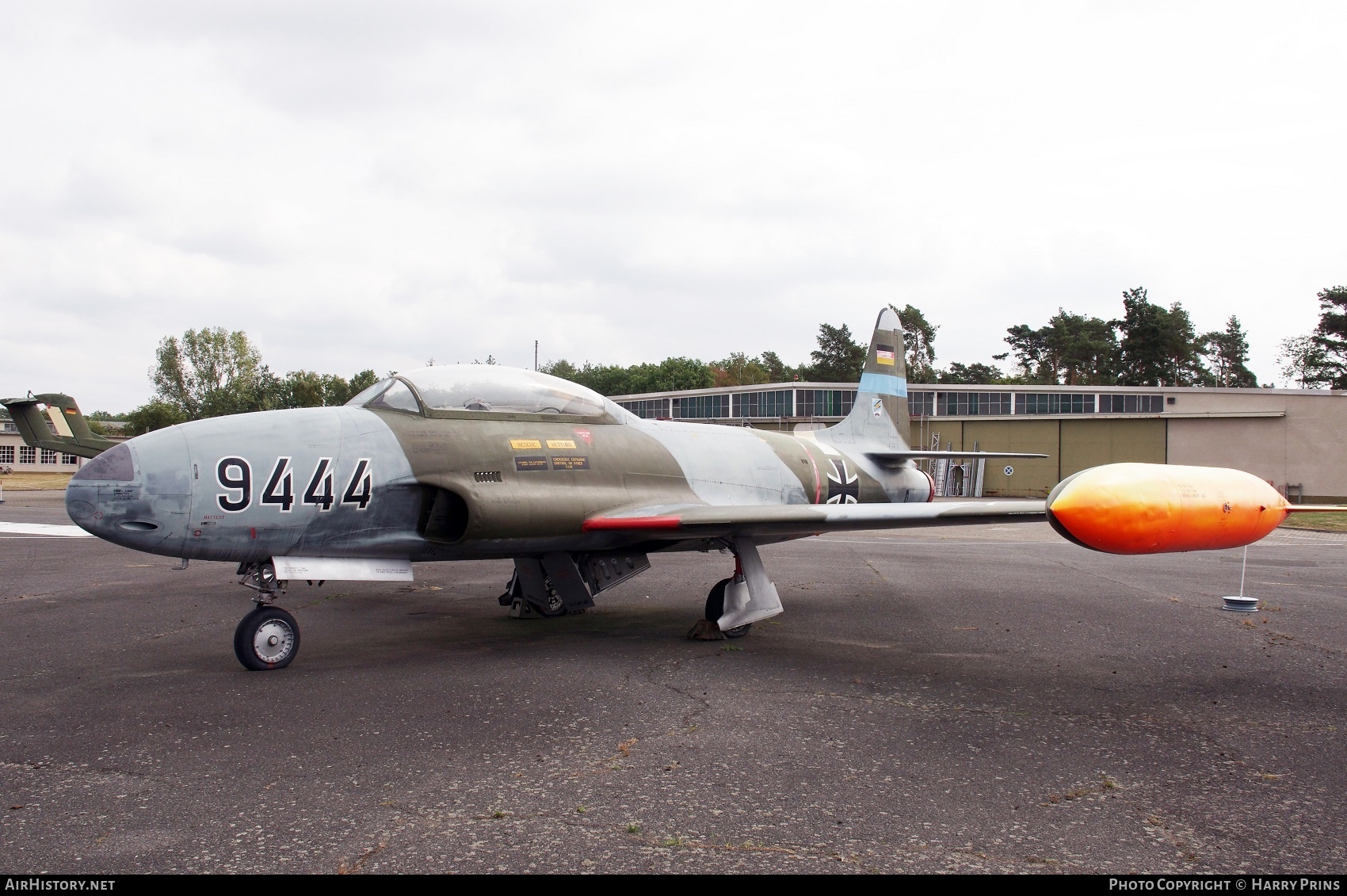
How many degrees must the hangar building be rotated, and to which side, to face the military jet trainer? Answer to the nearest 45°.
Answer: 0° — it already faces it

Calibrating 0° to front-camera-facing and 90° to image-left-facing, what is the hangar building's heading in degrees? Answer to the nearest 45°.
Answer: approximately 0°

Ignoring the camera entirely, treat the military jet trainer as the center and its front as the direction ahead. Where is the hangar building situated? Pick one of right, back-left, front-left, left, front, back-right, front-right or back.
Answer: back

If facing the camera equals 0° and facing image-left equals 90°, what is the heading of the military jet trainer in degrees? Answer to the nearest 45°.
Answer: approximately 45°
